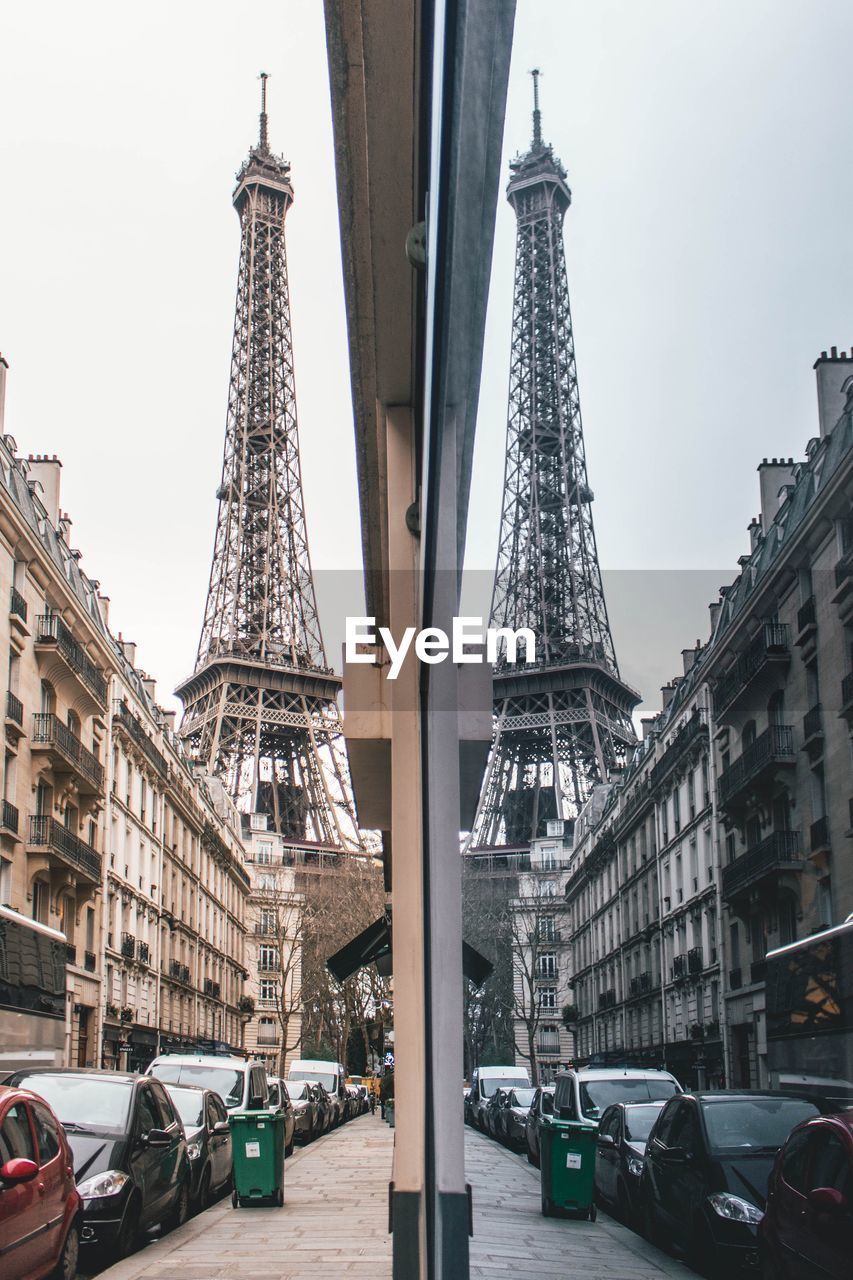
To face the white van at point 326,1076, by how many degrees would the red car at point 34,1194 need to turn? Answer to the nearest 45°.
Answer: approximately 135° to its right

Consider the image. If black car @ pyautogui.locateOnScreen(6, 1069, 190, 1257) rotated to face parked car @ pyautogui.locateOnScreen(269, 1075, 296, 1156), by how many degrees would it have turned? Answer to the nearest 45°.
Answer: approximately 135° to its right

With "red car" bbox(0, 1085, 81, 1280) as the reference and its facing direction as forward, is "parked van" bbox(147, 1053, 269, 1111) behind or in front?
behind

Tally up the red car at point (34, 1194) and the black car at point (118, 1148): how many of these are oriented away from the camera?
0

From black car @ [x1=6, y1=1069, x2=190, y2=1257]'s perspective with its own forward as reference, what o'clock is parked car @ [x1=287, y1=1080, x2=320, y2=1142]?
The parked car is roughly at 5 o'clock from the black car.

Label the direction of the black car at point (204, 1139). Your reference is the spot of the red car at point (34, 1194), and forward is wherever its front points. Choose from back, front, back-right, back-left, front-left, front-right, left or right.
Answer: back-right

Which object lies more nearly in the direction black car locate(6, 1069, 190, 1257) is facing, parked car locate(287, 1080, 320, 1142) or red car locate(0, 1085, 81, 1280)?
the red car

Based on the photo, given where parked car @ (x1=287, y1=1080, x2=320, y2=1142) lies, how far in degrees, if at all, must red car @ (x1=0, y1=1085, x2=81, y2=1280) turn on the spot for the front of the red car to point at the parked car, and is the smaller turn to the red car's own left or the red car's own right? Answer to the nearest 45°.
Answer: approximately 135° to the red car's own right

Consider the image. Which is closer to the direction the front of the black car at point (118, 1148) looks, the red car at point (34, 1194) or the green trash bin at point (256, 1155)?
the red car

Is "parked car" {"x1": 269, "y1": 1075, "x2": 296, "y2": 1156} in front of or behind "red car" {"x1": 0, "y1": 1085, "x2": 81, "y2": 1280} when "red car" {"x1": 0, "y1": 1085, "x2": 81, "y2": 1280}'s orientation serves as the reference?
behind

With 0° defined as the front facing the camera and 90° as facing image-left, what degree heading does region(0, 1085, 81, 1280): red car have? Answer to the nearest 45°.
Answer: approximately 45°

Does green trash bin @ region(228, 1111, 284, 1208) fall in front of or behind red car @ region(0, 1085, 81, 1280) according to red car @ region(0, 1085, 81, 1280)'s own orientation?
behind
